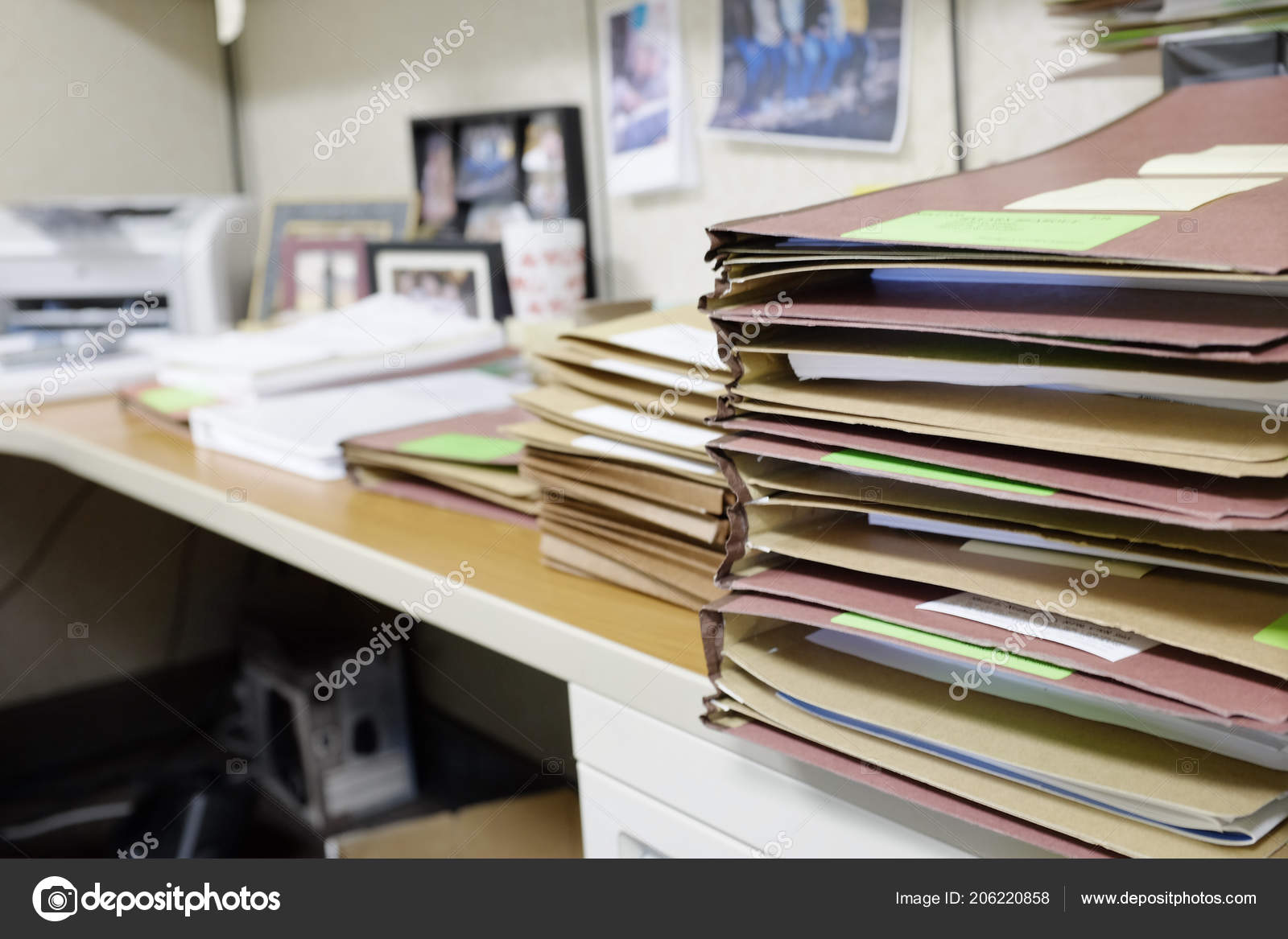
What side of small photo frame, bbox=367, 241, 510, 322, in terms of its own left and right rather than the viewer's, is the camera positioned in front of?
front

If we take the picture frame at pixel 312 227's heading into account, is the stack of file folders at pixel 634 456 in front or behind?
in front

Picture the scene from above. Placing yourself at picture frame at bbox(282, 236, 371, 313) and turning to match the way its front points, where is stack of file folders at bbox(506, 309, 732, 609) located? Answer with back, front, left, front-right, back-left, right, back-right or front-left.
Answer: front

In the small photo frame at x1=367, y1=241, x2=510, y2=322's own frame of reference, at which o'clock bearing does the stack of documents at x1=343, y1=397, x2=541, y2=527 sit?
The stack of documents is roughly at 12 o'clock from the small photo frame.

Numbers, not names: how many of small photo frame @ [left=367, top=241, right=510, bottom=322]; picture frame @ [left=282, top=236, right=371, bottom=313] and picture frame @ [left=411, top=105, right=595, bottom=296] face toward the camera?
3

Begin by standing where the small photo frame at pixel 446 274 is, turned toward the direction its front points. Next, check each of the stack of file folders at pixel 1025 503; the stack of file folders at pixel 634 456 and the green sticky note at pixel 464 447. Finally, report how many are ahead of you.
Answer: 3

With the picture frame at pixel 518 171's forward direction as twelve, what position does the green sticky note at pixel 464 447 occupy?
The green sticky note is roughly at 12 o'clock from the picture frame.

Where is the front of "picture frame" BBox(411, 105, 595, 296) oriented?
toward the camera

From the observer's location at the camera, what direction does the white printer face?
facing the viewer

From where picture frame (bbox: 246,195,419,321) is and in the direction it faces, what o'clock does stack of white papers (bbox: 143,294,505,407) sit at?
The stack of white papers is roughly at 12 o'clock from the picture frame.
